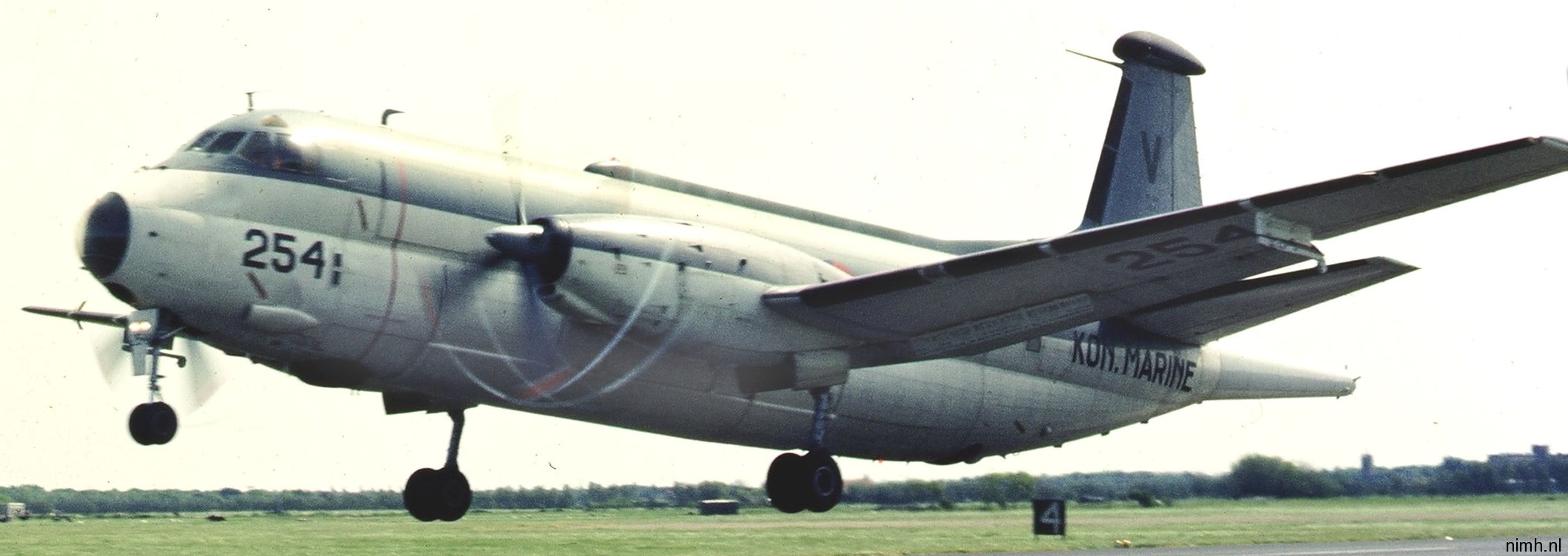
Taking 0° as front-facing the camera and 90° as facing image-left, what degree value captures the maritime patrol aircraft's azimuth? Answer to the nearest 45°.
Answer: approximately 45°

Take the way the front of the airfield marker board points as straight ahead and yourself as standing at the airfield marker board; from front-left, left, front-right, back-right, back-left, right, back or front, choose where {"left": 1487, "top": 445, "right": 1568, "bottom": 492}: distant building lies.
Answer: back-left

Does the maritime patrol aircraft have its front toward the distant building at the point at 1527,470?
no

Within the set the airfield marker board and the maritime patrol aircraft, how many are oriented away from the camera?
0

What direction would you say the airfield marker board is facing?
toward the camera

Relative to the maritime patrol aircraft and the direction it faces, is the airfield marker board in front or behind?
behind
